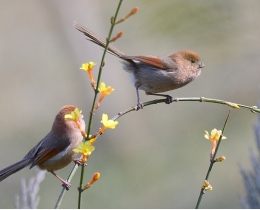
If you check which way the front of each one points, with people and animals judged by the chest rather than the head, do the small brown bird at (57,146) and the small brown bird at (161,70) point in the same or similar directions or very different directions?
same or similar directions

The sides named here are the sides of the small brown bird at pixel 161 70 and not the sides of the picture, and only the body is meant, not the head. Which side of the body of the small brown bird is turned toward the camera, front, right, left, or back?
right

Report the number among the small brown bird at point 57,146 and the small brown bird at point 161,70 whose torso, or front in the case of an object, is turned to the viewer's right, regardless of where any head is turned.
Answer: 2

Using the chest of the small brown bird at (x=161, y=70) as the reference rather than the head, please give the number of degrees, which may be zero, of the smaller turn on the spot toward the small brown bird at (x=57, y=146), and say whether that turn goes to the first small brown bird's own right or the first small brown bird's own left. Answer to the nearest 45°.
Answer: approximately 135° to the first small brown bird's own right

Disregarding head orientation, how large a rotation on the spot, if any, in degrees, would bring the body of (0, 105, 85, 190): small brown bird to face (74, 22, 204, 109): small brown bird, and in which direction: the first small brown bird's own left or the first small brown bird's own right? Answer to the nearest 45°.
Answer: approximately 45° to the first small brown bird's own left

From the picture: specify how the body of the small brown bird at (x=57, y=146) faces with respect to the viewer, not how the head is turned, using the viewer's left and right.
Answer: facing to the right of the viewer
